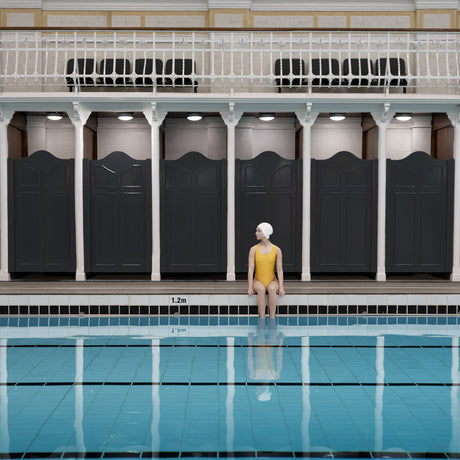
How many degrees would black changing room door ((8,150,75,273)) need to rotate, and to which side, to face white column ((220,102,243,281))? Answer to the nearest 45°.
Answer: approximately 90° to its left

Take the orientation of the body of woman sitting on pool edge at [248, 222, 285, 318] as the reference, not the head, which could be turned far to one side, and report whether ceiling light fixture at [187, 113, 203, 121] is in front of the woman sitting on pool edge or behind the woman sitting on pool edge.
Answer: behind

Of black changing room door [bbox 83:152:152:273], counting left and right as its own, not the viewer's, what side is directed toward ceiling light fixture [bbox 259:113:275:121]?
left

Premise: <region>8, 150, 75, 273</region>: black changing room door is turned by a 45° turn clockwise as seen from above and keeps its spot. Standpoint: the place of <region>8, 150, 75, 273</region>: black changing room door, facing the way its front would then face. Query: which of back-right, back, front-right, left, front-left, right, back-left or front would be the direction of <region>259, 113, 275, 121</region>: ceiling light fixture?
back-left

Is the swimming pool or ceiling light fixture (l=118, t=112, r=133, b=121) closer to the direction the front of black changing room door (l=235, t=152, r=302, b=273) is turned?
the swimming pool

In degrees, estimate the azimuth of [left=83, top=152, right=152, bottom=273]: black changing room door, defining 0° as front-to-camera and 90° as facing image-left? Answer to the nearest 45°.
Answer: approximately 0°

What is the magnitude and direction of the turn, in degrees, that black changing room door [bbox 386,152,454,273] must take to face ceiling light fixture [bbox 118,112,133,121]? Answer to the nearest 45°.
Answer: approximately 90° to its right
